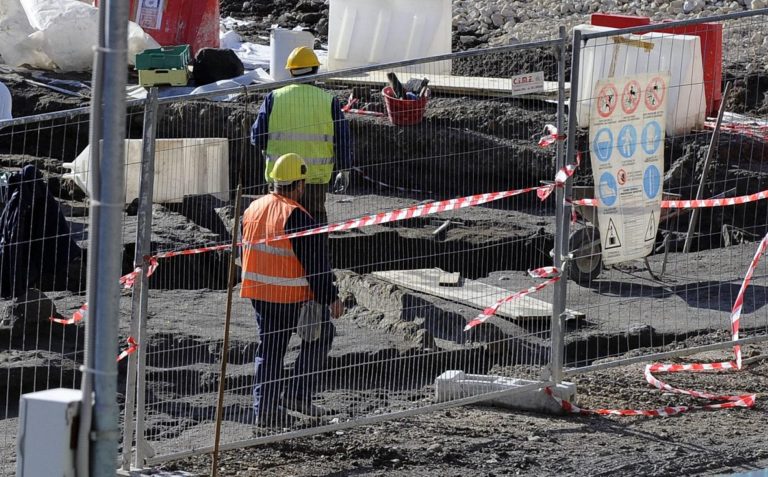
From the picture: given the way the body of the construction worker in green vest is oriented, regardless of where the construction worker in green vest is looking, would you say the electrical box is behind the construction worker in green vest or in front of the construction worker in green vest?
behind

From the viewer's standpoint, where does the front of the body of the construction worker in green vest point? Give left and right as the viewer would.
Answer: facing away from the viewer

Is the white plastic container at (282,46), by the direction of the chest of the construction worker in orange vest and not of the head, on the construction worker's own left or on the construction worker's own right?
on the construction worker's own left

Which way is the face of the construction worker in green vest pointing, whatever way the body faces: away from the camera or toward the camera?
away from the camera

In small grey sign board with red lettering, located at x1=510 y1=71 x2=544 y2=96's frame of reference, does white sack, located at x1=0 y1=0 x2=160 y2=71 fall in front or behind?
behind

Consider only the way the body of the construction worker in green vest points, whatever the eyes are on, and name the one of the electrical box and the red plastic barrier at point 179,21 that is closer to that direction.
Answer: the red plastic barrier

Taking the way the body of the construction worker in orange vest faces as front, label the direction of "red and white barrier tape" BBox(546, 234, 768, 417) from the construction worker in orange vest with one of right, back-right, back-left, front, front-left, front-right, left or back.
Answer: front-right

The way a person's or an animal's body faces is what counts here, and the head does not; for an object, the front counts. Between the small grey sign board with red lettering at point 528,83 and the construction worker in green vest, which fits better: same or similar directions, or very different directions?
very different directions

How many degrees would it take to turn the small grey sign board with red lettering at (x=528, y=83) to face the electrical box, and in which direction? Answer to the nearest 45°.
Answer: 0° — it already faces it

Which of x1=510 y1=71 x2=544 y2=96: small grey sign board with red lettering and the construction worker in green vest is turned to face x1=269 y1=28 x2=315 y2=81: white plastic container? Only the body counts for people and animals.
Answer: the construction worker in green vest

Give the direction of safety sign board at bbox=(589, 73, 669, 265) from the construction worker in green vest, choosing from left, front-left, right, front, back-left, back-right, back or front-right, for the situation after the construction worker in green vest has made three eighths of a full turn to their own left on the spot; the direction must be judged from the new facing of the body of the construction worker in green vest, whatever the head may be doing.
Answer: left

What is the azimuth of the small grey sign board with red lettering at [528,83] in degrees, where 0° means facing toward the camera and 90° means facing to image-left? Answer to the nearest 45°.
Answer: approximately 0°
